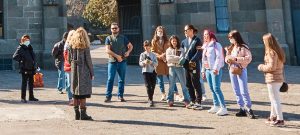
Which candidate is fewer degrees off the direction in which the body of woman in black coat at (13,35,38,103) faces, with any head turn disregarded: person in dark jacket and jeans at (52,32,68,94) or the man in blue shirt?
the man in blue shirt

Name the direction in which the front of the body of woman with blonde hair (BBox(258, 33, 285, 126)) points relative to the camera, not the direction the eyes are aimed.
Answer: to the viewer's left

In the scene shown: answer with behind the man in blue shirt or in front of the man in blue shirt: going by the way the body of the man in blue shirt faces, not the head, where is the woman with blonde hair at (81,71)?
in front

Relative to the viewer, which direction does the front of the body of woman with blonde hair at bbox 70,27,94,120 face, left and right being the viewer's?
facing away from the viewer and to the right of the viewer

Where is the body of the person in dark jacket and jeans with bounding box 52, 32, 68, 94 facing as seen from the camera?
to the viewer's right

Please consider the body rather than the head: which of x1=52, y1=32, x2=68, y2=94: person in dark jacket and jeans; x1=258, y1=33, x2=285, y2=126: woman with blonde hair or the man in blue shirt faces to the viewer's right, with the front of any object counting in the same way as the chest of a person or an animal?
the person in dark jacket and jeans

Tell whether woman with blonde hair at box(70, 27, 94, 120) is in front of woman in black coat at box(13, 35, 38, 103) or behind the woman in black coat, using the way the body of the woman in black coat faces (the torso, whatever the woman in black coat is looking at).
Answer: in front

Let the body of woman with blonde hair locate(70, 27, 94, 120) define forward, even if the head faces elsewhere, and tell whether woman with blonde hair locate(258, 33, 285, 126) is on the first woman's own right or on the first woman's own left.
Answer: on the first woman's own right

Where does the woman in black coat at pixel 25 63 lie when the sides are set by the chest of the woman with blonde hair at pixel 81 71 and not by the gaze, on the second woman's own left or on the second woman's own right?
on the second woman's own left

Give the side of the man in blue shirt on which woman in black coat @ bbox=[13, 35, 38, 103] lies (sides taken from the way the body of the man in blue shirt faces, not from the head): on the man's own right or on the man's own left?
on the man's own right

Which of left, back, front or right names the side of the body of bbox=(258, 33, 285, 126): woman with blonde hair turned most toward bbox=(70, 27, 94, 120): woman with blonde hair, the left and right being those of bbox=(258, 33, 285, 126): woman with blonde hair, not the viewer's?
front

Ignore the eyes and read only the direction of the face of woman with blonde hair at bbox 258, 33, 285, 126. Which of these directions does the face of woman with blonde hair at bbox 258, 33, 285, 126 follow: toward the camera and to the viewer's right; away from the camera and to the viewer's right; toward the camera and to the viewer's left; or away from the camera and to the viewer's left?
away from the camera and to the viewer's left

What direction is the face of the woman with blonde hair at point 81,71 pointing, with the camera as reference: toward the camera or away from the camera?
away from the camera

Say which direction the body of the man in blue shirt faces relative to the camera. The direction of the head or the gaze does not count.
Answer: toward the camera
